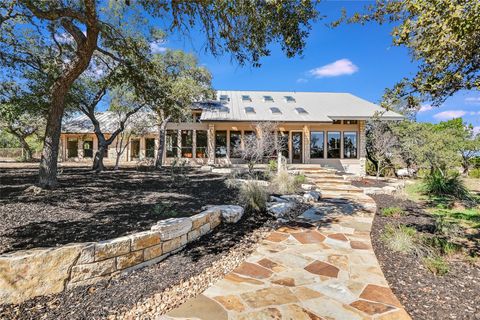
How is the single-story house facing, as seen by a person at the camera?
facing the viewer

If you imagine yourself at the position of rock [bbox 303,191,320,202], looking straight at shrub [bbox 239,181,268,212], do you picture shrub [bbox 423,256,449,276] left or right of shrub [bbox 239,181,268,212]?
left

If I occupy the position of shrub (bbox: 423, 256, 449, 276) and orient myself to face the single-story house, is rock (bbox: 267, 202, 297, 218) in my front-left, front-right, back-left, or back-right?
front-left

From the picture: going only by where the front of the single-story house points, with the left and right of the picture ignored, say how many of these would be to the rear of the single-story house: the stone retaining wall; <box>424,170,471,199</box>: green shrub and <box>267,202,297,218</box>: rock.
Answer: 0

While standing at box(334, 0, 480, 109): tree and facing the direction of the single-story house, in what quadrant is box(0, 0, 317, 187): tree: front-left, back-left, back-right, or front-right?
front-left

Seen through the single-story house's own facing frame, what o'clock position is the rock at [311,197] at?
The rock is roughly at 12 o'clock from the single-story house.

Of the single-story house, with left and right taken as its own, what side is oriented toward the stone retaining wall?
front

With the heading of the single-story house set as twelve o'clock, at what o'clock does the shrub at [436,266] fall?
The shrub is roughly at 12 o'clock from the single-story house.

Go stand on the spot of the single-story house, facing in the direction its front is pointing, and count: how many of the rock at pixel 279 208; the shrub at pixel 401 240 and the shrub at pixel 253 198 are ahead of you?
3

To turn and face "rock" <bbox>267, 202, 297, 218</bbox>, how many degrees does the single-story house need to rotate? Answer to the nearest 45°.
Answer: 0° — it already faces it

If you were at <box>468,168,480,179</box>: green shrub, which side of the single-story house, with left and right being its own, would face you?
left

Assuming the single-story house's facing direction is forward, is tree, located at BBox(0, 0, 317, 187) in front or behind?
in front

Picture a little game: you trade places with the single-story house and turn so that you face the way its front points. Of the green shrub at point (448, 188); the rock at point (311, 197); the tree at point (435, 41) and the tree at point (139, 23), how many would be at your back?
0

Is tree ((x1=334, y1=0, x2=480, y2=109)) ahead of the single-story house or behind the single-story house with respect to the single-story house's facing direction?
ahead

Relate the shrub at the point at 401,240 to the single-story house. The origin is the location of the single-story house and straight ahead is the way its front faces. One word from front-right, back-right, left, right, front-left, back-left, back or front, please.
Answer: front
